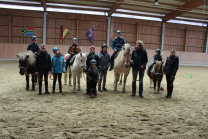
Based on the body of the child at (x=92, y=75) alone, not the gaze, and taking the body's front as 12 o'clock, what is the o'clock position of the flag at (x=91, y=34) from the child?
The flag is roughly at 6 o'clock from the child.

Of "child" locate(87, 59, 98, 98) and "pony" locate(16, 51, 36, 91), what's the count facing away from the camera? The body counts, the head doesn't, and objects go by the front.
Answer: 0

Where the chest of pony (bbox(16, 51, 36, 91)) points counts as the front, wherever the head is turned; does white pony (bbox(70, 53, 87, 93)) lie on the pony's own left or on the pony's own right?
on the pony's own left

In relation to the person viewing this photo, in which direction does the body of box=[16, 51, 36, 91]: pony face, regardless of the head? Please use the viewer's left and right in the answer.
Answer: facing the viewer and to the left of the viewer

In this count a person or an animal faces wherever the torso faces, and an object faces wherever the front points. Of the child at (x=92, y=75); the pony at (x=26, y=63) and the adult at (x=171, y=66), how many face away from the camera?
0

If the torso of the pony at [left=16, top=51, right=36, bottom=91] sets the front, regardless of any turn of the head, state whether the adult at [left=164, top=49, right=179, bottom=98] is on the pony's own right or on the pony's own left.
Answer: on the pony's own left

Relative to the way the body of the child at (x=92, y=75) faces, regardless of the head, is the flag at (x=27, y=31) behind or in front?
behind

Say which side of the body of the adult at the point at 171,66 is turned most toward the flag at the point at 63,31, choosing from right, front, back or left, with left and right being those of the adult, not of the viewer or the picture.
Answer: right

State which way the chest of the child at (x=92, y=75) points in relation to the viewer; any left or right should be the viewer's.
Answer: facing the viewer

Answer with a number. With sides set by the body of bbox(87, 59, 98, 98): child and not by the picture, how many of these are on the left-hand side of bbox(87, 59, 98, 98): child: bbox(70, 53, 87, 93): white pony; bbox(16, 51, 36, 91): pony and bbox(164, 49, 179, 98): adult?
1
